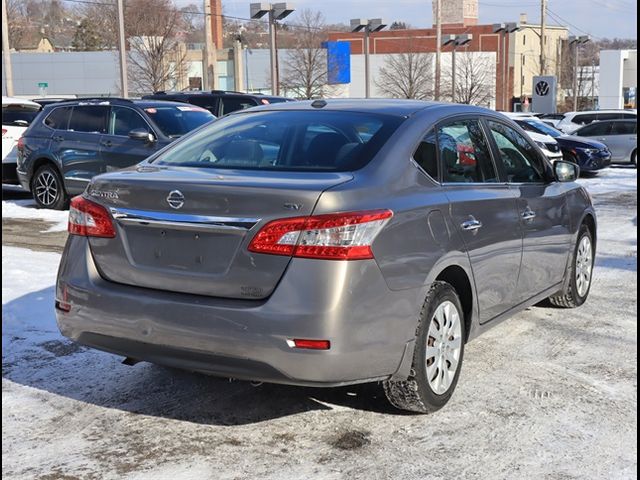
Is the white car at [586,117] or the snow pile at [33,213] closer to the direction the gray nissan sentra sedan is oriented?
the white car

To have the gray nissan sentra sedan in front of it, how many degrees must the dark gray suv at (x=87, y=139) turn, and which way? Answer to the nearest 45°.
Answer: approximately 45° to its right

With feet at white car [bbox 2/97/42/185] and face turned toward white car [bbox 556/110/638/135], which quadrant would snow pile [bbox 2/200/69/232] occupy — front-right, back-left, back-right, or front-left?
back-right

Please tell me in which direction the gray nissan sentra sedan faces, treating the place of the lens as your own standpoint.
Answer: facing away from the viewer and to the right of the viewer

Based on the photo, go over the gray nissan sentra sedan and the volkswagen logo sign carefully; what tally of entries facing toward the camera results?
1

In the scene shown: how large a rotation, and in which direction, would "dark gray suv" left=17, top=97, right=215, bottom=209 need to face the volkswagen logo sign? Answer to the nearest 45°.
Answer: approximately 90° to its left

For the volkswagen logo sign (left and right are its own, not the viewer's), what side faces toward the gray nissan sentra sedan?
front

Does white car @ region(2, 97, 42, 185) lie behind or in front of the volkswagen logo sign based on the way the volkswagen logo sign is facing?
in front

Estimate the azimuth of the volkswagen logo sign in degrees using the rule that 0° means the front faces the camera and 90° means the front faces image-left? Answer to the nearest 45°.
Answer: approximately 0°
